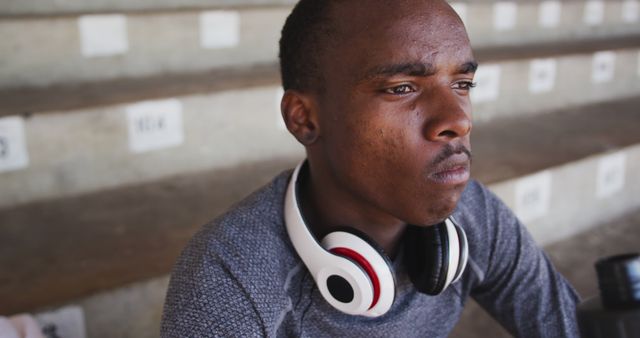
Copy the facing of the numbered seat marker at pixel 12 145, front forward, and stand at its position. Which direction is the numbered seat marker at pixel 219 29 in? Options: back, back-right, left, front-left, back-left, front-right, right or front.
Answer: back-left

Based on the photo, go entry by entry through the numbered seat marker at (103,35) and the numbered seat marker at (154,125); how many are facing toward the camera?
2

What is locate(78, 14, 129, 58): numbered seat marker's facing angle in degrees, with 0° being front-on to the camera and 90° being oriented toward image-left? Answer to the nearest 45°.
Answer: approximately 0°

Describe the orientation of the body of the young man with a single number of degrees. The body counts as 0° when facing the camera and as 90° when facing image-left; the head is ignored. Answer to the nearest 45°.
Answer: approximately 315°

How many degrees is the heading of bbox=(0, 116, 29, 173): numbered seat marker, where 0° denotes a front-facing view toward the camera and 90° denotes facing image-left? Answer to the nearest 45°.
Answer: approximately 0°

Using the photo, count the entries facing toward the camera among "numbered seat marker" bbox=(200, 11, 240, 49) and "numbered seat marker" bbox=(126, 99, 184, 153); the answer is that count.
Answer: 2

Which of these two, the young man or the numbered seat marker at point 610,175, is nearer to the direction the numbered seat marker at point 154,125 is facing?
the young man

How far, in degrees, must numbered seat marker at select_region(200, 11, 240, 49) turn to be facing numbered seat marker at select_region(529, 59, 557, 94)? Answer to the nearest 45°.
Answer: approximately 90° to its left

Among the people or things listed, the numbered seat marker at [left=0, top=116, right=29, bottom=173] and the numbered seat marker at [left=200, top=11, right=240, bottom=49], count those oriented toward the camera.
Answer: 2
